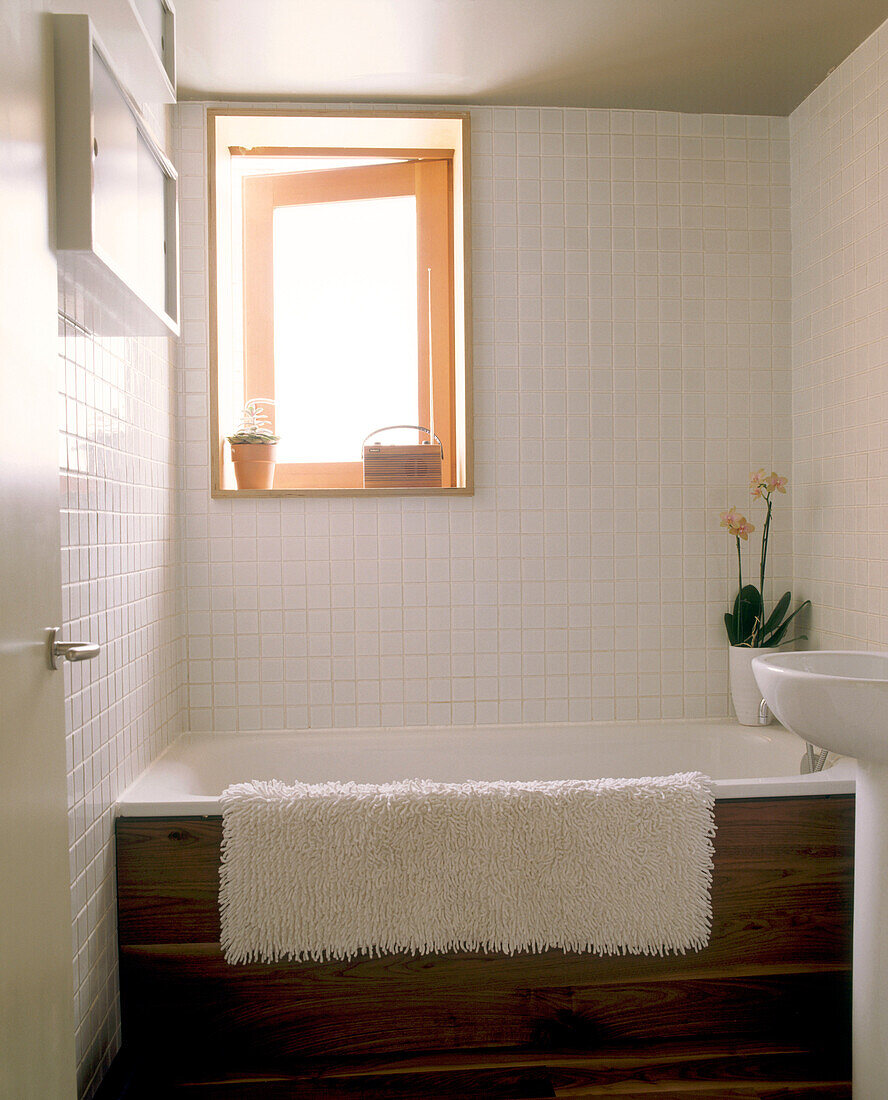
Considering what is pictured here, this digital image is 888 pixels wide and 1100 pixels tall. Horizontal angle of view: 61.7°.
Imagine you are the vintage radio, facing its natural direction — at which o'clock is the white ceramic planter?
The white ceramic planter is roughly at 9 o'clock from the vintage radio.

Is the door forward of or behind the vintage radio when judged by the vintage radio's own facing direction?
forward

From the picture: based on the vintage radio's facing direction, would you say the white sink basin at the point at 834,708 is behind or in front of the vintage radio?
in front

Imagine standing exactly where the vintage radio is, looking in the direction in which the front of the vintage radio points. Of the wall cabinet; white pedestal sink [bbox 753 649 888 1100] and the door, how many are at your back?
0

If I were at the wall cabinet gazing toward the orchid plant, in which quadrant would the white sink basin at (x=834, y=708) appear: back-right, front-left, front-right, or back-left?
front-right

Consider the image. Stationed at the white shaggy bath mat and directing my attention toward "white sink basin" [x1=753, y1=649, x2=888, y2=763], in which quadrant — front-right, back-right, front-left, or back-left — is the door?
back-right

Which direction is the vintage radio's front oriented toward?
toward the camera
